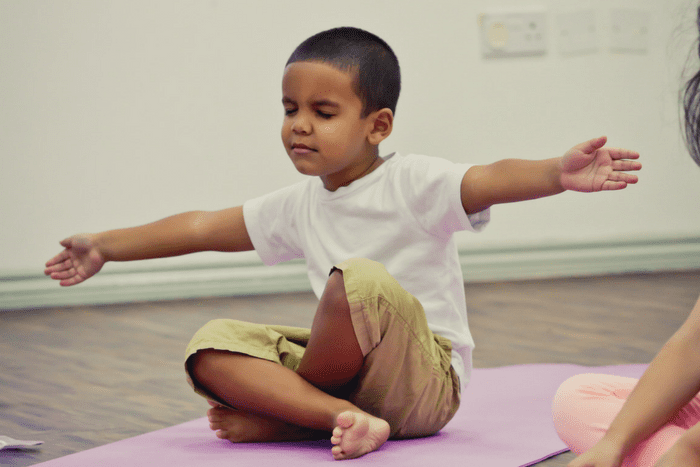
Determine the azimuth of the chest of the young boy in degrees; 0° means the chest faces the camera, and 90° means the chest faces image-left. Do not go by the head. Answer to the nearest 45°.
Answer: approximately 45°

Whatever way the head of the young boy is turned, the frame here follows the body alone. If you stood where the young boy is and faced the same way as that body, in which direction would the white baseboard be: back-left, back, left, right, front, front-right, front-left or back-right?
back-right
